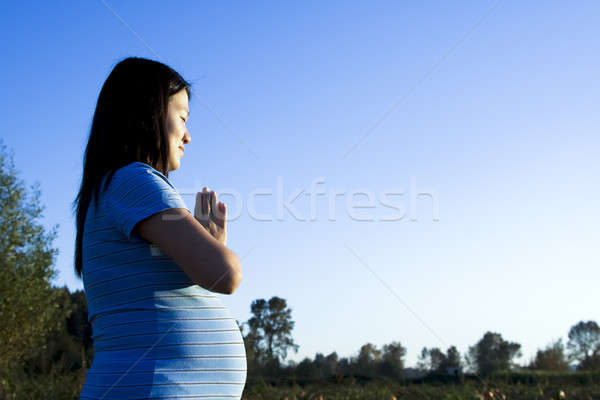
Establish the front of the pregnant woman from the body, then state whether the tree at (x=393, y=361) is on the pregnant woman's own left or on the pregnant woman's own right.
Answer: on the pregnant woman's own left

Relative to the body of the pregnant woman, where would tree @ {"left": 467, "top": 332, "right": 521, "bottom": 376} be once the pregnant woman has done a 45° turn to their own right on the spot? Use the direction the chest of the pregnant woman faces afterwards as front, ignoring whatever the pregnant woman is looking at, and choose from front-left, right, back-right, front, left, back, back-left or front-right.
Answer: left

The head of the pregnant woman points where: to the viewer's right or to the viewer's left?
to the viewer's right

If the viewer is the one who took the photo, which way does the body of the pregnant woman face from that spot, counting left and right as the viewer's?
facing to the right of the viewer

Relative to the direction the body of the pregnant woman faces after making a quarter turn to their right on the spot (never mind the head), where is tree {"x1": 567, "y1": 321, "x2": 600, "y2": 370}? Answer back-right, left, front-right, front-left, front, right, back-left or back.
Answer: back-left
